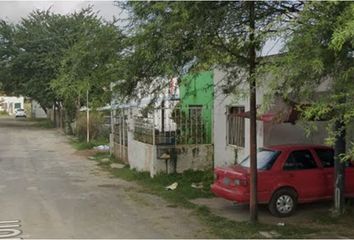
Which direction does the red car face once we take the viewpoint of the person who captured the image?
facing away from the viewer and to the right of the viewer

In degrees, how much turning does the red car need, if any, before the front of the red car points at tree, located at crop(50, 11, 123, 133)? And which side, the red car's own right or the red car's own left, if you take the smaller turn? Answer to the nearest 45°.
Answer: approximately 135° to the red car's own left

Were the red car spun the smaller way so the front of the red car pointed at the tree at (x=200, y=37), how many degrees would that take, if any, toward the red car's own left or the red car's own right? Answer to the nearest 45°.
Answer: approximately 180°
